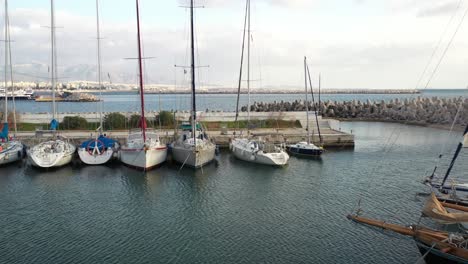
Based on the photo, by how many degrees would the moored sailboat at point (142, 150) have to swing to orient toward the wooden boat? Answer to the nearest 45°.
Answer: approximately 45° to its left

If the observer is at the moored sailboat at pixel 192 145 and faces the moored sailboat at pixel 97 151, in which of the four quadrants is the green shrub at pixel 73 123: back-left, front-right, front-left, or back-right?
front-right

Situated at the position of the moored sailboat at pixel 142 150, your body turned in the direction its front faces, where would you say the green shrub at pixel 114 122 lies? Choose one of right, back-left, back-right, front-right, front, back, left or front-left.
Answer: back

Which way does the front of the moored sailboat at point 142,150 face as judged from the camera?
facing the viewer

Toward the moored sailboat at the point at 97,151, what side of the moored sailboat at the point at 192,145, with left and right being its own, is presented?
right

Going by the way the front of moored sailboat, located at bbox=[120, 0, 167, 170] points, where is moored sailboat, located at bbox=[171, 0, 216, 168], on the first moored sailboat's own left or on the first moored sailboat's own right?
on the first moored sailboat's own left

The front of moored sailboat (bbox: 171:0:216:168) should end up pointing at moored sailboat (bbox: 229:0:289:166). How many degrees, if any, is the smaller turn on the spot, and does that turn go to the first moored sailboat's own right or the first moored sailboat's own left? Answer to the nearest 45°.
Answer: approximately 90° to the first moored sailboat's own left

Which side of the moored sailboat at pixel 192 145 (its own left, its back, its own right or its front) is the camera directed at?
front

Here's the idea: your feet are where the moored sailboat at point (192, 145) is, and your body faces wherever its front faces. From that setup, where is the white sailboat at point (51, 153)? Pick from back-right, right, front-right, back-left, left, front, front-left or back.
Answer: right

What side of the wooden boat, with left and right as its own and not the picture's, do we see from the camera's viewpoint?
left

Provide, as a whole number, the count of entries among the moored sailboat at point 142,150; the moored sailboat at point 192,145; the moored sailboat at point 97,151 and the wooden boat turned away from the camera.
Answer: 1

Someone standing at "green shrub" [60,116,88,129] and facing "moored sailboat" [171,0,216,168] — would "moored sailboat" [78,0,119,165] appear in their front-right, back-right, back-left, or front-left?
front-right
